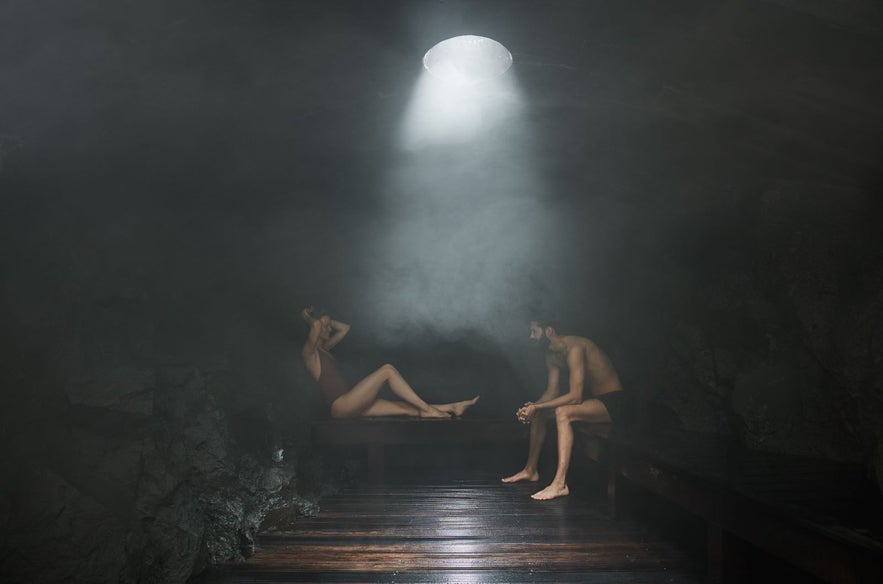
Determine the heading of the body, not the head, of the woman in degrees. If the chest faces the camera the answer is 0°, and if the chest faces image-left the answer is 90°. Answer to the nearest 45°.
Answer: approximately 270°

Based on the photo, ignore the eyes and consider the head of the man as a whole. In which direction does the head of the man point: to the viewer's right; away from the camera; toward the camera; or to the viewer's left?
to the viewer's left

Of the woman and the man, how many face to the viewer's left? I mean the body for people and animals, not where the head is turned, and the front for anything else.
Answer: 1

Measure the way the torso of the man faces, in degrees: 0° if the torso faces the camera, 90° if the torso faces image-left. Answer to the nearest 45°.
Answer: approximately 90°

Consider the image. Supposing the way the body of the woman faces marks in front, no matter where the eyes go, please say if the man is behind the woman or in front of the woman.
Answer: in front

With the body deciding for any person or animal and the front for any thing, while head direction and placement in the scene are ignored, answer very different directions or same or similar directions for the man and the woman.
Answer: very different directions

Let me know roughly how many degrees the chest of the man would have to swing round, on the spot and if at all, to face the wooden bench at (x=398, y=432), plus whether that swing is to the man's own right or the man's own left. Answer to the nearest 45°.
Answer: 0° — they already face it
